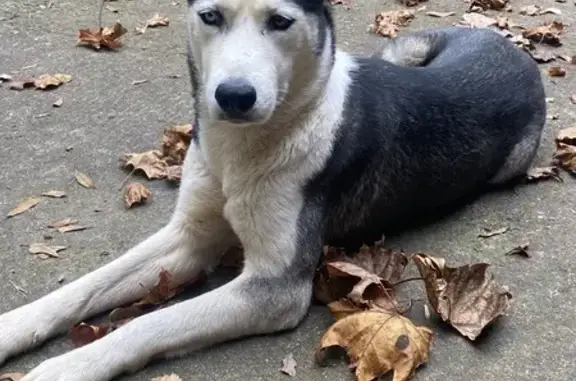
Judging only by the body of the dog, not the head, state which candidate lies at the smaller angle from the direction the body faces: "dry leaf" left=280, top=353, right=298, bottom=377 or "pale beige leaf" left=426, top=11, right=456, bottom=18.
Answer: the dry leaf

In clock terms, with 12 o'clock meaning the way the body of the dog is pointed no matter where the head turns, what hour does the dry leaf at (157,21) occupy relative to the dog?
The dry leaf is roughly at 4 o'clock from the dog.

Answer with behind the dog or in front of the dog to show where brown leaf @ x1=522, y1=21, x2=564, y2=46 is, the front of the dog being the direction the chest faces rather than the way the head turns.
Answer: behind

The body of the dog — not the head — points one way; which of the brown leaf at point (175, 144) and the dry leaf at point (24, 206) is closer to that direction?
the dry leaf

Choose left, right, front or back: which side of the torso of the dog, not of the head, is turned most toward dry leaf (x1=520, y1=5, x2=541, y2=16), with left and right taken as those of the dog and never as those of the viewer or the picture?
back

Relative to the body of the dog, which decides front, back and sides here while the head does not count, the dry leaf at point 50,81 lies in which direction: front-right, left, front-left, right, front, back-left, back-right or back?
right

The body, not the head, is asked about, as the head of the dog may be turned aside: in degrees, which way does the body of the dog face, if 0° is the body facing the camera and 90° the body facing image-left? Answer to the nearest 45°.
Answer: approximately 45°

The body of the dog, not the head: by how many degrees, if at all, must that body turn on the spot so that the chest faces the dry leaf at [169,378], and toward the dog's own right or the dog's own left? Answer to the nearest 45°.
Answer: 0° — it already faces it

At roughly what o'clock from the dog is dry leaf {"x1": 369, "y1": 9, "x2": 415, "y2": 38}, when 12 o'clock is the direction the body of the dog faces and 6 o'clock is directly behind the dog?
The dry leaf is roughly at 5 o'clock from the dog.

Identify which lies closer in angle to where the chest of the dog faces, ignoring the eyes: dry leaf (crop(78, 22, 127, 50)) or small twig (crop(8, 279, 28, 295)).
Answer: the small twig

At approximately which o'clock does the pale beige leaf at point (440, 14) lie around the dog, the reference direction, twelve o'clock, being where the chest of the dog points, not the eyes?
The pale beige leaf is roughly at 5 o'clock from the dog.

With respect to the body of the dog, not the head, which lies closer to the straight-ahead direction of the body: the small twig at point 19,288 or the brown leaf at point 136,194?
the small twig

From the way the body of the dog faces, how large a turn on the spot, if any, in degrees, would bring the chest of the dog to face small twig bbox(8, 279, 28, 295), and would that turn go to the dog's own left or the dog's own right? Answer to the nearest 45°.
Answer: approximately 45° to the dog's own right

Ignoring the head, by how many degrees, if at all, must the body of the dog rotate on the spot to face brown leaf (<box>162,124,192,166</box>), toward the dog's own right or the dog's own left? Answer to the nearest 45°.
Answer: approximately 90° to the dog's own right

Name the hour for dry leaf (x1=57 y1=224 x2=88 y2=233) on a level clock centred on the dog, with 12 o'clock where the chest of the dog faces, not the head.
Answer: The dry leaf is roughly at 2 o'clock from the dog.

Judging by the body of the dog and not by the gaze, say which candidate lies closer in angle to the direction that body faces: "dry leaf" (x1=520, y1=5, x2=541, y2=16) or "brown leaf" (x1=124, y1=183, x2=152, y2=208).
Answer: the brown leaf
